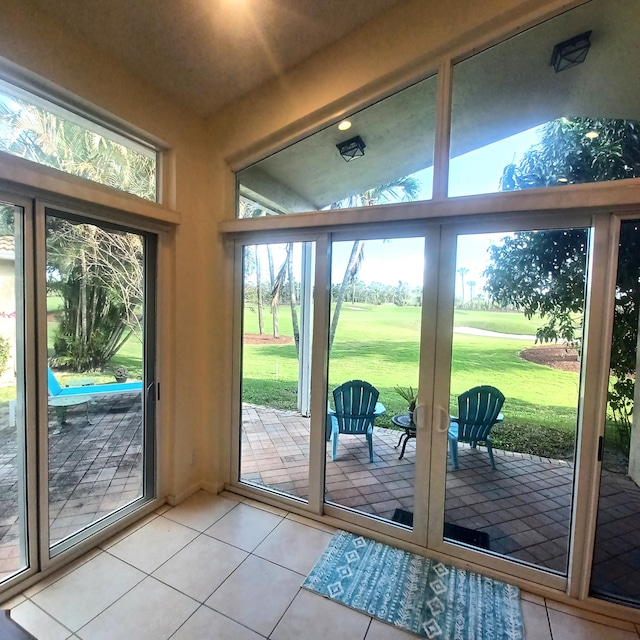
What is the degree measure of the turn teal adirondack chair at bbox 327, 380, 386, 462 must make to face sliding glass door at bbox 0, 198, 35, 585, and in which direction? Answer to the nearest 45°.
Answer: approximately 135° to its left

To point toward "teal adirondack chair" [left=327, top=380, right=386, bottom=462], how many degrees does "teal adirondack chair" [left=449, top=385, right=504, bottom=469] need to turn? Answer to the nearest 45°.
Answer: approximately 45° to its left

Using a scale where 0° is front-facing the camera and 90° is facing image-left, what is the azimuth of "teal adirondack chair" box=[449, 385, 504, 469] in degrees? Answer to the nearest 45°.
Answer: approximately 135°

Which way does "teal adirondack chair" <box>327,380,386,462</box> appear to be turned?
away from the camera

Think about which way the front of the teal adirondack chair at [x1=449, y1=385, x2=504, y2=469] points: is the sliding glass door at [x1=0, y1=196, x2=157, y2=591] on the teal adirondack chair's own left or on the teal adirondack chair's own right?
on the teal adirondack chair's own left

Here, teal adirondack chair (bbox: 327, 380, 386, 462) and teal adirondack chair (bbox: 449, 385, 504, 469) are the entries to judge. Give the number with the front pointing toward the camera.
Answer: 0

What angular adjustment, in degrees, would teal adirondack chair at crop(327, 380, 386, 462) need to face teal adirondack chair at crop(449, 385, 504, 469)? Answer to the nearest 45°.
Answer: approximately 135° to its right
